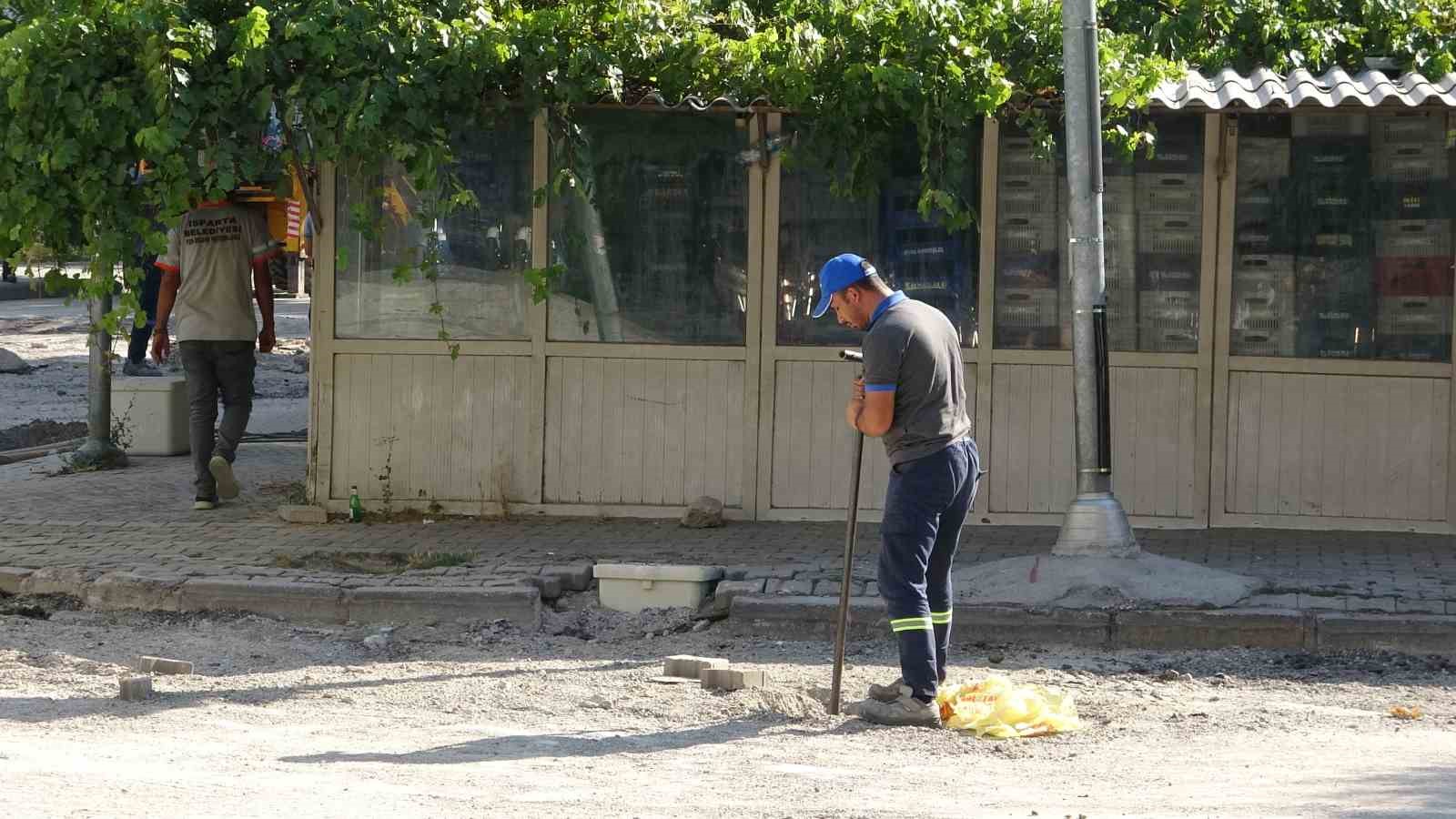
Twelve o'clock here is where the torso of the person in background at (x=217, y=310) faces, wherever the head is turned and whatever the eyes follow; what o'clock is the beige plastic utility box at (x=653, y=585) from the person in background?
The beige plastic utility box is roughly at 5 o'clock from the person in background.

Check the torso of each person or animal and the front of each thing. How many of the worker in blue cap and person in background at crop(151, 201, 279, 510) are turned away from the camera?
1

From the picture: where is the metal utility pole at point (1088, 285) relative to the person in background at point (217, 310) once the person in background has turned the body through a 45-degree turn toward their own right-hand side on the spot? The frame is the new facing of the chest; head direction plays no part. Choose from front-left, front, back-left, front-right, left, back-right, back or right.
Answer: right

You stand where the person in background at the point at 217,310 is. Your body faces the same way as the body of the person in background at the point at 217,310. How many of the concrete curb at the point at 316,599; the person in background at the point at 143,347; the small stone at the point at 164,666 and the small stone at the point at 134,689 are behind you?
3

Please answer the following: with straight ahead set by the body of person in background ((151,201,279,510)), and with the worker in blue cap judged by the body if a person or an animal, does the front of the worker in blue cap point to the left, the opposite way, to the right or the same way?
to the left

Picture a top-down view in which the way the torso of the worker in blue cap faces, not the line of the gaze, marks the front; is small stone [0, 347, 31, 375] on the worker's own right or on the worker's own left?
on the worker's own right

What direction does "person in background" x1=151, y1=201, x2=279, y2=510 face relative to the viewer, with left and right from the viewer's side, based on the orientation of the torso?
facing away from the viewer

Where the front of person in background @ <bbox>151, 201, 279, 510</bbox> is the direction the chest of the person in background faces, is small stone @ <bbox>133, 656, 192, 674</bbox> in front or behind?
behind

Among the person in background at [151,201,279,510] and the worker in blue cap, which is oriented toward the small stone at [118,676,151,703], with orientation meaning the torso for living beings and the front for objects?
the worker in blue cap

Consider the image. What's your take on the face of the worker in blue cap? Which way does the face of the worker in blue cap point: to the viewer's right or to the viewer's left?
to the viewer's left

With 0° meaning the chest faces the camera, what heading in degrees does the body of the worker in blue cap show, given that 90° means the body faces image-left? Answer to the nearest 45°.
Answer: approximately 90°

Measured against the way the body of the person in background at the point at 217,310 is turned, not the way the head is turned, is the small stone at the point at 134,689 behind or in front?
behind
